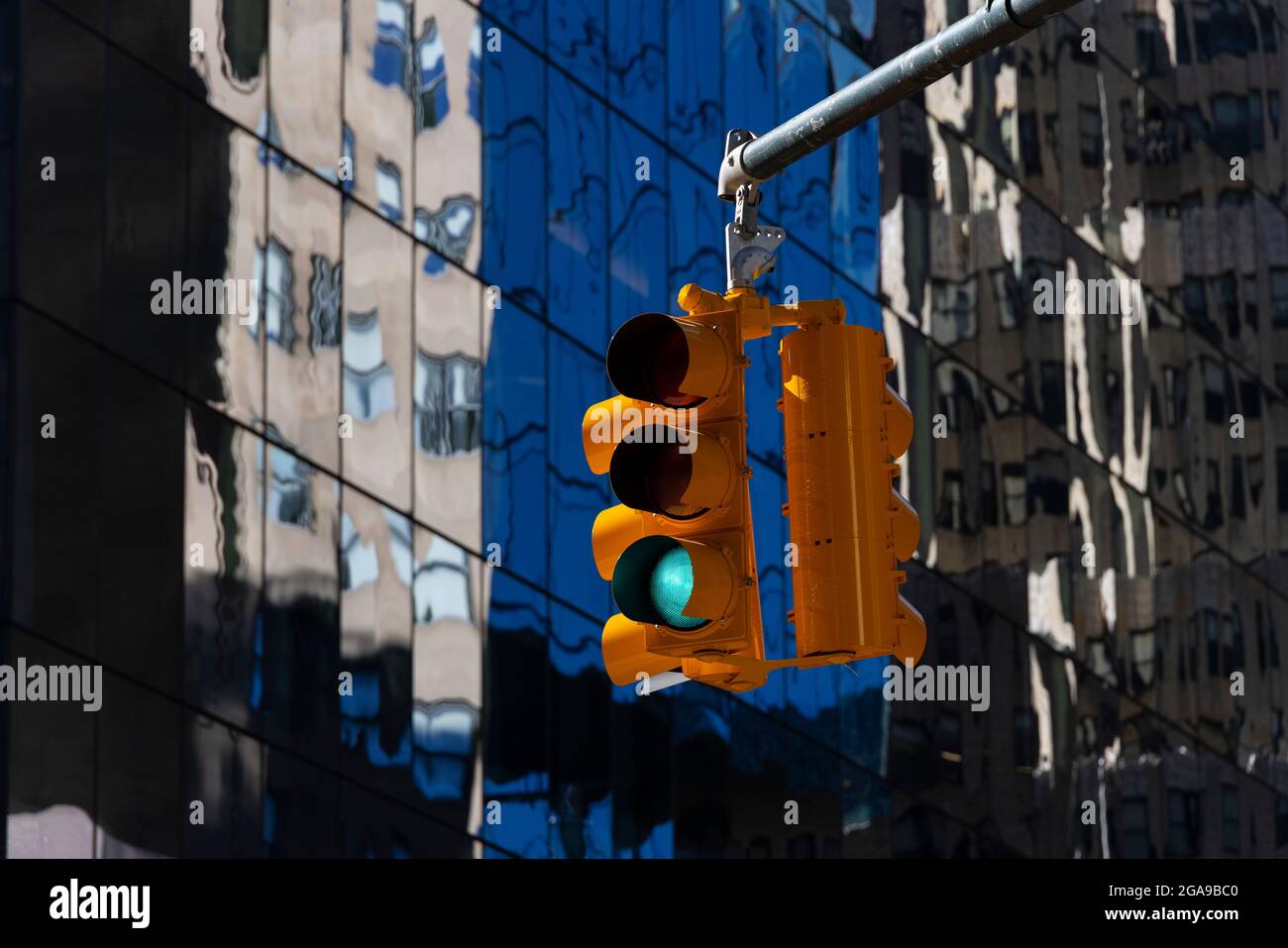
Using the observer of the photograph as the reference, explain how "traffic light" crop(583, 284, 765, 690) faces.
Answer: facing the viewer and to the left of the viewer

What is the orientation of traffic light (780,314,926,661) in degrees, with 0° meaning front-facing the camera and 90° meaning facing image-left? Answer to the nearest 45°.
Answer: approximately 225°
